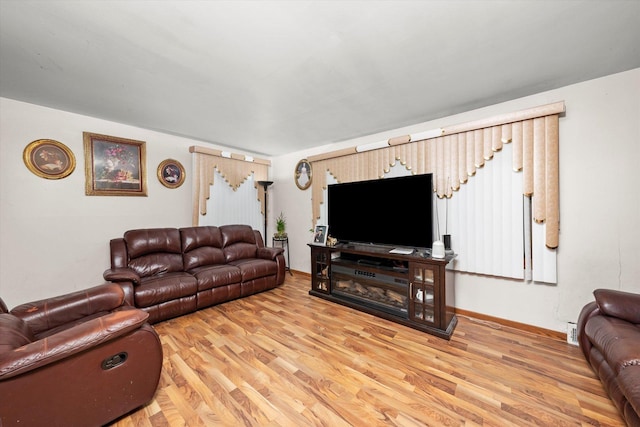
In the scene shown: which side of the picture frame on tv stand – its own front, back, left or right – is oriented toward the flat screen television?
left

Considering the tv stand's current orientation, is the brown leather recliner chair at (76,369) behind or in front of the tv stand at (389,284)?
in front

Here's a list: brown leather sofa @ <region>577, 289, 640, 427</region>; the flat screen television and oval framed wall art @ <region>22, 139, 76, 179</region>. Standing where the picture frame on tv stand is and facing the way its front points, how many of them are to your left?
2

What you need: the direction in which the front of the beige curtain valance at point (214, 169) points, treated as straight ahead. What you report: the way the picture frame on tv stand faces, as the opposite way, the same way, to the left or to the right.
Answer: to the right

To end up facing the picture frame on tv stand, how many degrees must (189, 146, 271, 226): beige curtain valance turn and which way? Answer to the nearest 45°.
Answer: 0° — it already faces it

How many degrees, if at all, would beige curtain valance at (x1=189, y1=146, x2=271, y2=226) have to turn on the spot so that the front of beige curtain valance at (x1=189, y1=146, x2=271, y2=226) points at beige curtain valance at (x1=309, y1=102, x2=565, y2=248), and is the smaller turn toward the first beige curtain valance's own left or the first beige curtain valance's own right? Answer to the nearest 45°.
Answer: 0° — it already faces it

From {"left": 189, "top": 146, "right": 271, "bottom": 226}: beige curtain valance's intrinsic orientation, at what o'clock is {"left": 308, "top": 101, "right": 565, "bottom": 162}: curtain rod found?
The curtain rod is roughly at 12 o'clock from the beige curtain valance.

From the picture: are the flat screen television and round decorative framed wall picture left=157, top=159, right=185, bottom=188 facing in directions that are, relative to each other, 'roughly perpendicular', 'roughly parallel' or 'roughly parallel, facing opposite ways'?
roughly perpendicular

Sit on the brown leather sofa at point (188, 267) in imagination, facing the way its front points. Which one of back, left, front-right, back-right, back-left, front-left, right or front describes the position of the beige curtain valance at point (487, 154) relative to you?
front

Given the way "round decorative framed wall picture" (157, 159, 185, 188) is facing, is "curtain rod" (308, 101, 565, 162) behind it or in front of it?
in front

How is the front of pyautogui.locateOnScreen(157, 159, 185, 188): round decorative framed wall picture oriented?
toward the camera

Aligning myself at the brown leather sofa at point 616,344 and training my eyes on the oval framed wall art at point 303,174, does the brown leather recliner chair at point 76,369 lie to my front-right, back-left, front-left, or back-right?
front-left

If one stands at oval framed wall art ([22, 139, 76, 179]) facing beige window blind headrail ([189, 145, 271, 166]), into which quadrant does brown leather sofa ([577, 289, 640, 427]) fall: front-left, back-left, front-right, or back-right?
front-right

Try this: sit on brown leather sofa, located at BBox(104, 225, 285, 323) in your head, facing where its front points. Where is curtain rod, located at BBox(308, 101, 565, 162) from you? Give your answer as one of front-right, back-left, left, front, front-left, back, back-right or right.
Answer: front

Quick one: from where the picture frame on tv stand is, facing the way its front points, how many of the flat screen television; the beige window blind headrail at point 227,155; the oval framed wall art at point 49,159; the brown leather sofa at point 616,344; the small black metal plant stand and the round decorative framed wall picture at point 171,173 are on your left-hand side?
2

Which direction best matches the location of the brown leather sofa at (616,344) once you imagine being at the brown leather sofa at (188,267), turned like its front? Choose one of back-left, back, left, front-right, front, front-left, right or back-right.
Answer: front

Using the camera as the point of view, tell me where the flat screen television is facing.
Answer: facing the viewer and to the left of the viewer

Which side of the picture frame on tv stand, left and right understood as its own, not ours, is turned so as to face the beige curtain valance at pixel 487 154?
left

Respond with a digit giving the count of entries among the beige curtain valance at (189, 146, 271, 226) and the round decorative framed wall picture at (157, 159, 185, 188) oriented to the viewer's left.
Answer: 0
